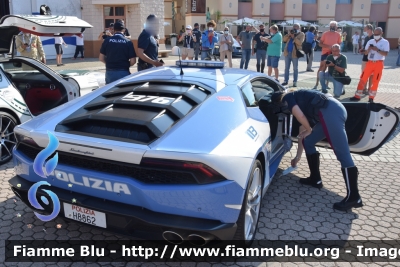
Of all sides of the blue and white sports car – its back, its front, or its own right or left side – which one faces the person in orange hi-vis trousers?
front

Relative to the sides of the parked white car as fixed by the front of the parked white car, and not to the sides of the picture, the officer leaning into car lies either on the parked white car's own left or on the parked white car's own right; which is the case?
on the parked white car's own right

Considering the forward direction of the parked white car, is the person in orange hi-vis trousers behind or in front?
in front

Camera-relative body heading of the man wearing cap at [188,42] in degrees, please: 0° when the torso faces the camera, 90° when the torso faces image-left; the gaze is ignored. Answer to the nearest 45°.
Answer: approximately 0°
